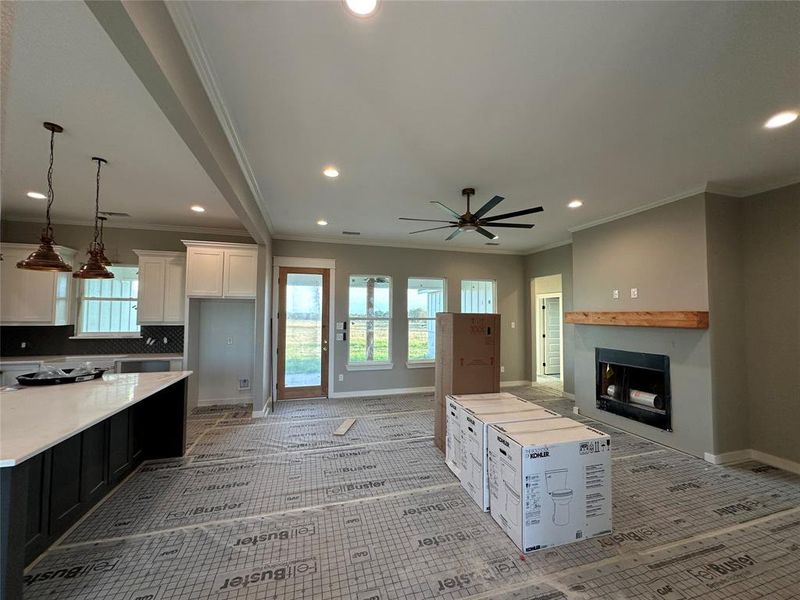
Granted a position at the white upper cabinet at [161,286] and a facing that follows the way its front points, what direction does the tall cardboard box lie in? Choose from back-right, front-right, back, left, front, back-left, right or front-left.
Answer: front-left

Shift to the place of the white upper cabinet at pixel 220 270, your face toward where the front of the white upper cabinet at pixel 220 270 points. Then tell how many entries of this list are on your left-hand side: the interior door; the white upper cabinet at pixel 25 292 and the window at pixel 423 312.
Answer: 2

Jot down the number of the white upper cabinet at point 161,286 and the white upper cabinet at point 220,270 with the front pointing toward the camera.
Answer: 2

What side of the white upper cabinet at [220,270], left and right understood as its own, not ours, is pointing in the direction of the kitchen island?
front

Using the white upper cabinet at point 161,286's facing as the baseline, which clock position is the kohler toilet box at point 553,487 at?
The kohler toilet box is roughly at 11 o'clock from the white upper cabinet.

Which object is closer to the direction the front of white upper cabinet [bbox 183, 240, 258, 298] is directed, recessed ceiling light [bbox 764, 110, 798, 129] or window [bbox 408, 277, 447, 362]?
the recessed ceiling light

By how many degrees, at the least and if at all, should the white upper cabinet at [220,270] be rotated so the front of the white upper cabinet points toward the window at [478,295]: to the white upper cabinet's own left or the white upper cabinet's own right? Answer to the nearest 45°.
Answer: approximately 90° to the white upper cabinet's own left

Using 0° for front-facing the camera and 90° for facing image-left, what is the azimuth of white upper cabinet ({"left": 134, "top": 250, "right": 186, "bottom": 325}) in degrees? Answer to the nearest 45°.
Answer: approximately 0°

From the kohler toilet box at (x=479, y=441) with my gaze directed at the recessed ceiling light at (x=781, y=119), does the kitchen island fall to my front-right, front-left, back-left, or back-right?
back-right

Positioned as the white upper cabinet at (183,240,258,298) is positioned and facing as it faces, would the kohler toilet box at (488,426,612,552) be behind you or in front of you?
in front

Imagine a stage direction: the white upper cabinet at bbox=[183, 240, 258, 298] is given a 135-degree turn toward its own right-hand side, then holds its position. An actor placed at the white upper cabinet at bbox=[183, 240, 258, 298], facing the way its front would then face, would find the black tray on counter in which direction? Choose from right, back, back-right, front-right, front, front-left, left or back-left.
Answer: left

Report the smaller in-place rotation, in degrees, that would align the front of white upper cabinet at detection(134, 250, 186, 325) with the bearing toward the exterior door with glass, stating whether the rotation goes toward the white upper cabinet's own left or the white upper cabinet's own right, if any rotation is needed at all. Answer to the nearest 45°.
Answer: approximately 90° to the white upper cabinet's own left

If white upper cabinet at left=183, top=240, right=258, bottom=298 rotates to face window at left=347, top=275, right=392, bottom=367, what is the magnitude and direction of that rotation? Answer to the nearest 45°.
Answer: approximately 90° to its left

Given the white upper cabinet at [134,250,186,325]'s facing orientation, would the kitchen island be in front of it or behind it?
in front

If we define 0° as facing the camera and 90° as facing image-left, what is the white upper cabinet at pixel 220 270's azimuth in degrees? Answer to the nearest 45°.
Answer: approximately 0°

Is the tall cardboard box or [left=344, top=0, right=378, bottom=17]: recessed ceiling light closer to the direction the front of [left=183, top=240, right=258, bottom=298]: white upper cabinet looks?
the recessed ceiling light
